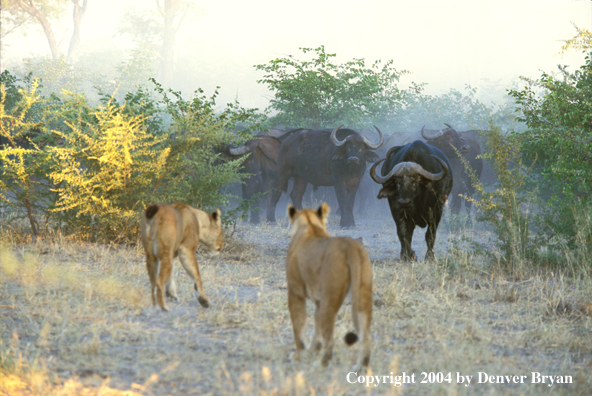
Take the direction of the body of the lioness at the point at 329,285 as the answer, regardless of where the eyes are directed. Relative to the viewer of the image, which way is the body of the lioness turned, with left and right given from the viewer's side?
facing away from the viewer and to the left of the viewer

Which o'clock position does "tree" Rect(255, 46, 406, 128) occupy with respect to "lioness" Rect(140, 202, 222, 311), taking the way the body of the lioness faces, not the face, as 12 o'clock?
The tree is roughly at 11 o'clock from the lioness.

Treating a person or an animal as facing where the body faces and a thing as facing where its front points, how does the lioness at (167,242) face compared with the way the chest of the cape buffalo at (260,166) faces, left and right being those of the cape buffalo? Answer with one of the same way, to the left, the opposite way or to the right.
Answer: the opposite way

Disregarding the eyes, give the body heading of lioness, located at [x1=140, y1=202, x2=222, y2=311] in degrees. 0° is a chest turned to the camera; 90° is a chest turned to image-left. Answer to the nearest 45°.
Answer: approximately 225°

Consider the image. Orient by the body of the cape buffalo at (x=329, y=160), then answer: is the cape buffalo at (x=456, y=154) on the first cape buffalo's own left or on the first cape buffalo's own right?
on the first cape buffalo's own left

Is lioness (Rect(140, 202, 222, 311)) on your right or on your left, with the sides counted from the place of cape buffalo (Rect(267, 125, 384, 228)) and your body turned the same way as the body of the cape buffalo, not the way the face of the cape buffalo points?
on your right

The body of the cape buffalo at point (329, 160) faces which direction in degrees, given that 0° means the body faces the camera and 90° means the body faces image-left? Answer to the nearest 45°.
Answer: approximately 315°

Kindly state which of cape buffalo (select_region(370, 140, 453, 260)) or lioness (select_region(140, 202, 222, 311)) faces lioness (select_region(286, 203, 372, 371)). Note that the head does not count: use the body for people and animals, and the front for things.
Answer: the cape buffalo

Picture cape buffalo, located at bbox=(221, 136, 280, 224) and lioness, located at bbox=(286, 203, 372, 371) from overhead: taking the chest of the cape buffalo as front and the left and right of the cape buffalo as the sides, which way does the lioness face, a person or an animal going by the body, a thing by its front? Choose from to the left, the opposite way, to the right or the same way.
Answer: to the right

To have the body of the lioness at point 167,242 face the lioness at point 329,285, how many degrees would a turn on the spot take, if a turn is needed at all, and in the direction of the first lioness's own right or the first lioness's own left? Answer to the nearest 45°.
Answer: approximately 90° to the first lioness's own right

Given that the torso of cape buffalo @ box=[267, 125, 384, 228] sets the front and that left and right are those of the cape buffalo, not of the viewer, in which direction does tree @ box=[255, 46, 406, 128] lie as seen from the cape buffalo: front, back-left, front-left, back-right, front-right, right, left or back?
back-left

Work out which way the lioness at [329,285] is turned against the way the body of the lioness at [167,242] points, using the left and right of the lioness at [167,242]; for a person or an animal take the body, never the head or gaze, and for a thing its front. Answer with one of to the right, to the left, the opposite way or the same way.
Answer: to the left
